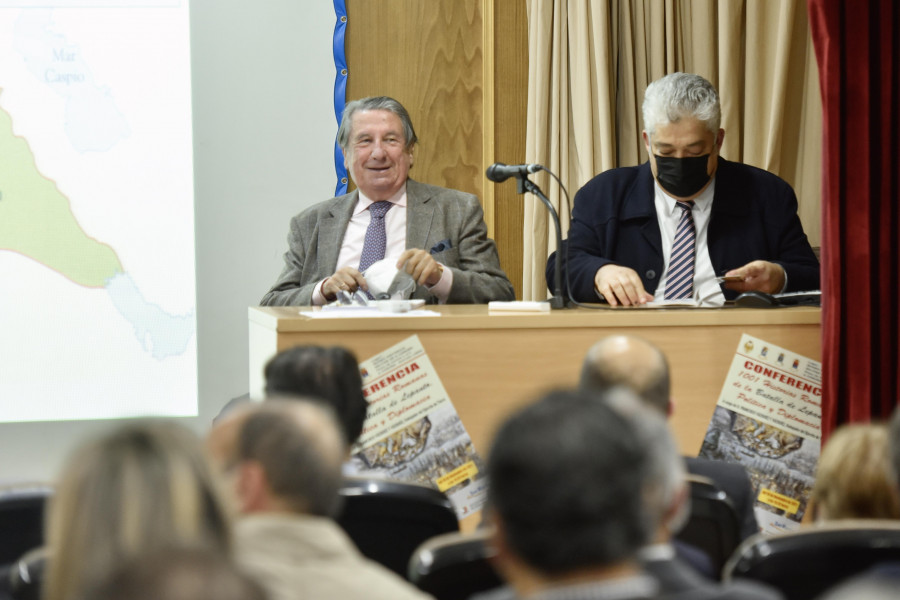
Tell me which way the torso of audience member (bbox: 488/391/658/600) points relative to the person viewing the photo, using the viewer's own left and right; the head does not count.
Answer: facing away from the viewer

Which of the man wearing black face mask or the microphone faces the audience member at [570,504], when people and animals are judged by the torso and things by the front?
the man wearing black face mask

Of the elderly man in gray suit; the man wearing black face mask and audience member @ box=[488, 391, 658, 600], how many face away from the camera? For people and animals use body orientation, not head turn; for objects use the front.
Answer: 1

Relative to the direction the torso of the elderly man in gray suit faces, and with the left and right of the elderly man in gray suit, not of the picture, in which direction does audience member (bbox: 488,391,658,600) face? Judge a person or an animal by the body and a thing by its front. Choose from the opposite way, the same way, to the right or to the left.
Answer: the opposite way

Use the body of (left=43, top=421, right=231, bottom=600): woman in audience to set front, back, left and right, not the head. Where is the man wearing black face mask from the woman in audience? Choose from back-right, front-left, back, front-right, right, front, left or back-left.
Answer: front-right

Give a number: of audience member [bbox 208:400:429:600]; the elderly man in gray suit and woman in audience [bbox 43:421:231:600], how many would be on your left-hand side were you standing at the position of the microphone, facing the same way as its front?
2

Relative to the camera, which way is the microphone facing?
to the viewer's left

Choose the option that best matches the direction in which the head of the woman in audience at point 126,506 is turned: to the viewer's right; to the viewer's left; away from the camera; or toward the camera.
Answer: away from the camera

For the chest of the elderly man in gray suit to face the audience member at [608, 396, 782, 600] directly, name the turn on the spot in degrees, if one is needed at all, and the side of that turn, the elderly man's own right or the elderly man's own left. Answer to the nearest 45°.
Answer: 0° — they already face them

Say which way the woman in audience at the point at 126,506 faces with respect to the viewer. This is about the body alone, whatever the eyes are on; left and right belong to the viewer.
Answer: facing away from the viewer

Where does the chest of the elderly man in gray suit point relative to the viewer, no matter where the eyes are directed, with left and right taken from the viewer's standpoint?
facing the viewer

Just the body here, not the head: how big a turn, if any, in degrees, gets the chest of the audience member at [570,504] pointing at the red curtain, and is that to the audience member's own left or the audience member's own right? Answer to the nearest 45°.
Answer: approximately 45° to the audience member's own right

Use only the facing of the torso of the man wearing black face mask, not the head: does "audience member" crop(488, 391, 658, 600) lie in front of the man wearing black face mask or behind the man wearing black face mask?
in front

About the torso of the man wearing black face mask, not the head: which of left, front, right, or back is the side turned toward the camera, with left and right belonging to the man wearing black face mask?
front

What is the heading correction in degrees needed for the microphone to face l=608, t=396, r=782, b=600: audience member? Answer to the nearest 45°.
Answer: approximately 90° to its left

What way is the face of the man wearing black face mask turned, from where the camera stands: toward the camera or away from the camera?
toward the camera

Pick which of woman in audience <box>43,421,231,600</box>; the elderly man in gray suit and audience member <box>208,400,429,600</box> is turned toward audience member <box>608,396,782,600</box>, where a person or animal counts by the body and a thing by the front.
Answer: the elderly man in gray suit

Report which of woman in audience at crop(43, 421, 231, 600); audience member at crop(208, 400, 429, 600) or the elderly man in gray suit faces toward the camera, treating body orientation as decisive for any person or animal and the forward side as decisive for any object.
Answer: the elderly man in gray suit

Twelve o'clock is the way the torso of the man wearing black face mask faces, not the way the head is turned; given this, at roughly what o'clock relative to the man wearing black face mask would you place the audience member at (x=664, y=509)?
The audience member is roughly at 12 o'clock from the man wearing black face mask.

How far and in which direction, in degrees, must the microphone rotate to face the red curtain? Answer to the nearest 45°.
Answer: approximately 180°
